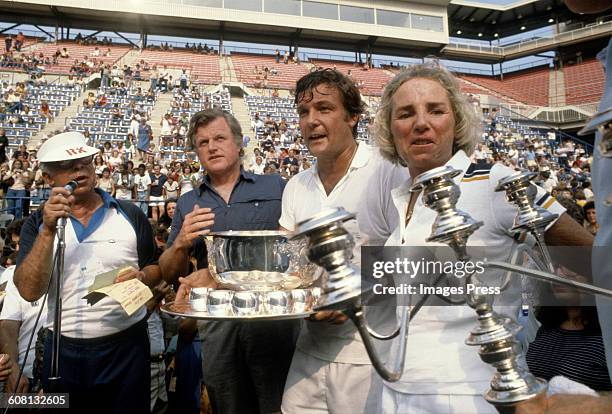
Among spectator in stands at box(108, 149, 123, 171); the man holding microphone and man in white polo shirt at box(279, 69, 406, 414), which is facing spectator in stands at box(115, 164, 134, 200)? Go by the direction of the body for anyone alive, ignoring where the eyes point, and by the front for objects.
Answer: spectator in stands at box(108, 149, 123, 171)

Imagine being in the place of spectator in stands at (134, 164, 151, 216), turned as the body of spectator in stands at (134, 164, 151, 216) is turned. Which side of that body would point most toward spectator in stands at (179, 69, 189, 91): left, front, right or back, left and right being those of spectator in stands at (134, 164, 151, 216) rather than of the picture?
back

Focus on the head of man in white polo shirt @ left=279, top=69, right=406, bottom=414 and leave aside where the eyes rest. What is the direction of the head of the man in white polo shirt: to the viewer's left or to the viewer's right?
to the viewer's left

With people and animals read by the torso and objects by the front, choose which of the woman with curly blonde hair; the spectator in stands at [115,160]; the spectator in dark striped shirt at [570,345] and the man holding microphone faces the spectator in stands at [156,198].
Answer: the spectator in stands at [115,160]

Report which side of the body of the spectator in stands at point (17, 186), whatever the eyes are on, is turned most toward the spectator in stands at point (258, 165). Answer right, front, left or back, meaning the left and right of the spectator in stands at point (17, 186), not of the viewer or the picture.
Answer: left

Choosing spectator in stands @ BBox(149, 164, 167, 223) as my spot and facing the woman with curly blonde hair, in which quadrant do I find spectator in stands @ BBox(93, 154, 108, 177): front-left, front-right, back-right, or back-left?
back-right

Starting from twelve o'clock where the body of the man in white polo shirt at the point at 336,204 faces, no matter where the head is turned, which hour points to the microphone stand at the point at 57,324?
The microphone stand is roughly at 2 o'clock from the man in white polo shirt.

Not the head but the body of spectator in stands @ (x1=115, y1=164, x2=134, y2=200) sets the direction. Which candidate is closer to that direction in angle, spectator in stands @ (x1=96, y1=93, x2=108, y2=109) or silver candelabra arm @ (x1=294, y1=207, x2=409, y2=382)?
the silver candelabra arm

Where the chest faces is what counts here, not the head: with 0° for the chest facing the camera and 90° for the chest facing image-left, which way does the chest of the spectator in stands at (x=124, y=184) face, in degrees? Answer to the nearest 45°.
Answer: approximately 0°

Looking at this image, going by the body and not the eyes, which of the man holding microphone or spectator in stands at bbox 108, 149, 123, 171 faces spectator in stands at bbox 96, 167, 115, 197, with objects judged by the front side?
spectator in stands at bbox 108, 149, 123, 171

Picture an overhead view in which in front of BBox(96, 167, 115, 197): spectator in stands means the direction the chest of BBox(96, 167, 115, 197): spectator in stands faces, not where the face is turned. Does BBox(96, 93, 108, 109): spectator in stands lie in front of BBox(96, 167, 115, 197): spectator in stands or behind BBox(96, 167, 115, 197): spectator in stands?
behind
